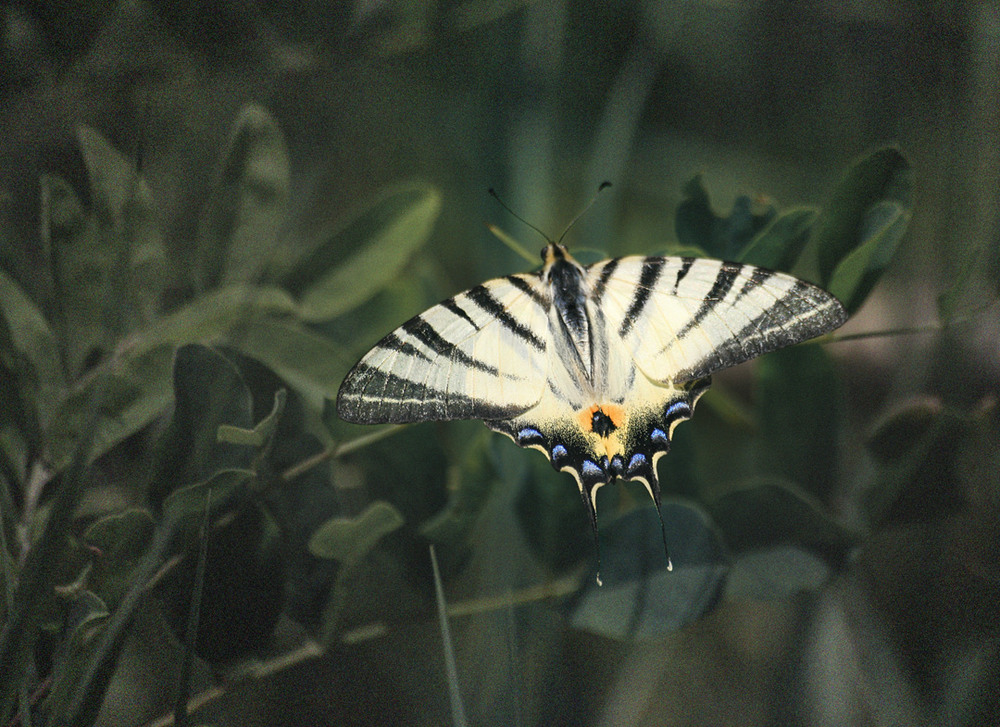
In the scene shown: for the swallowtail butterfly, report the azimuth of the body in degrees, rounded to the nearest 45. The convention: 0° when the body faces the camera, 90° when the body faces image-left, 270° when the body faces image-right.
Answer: approximately 180°
